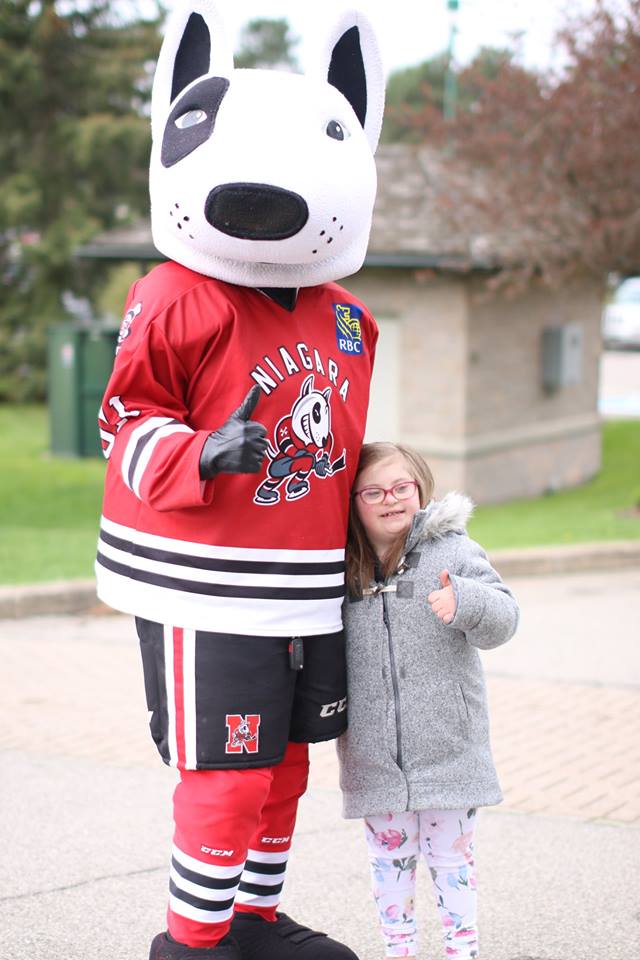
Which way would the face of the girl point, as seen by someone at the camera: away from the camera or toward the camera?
toward the camera

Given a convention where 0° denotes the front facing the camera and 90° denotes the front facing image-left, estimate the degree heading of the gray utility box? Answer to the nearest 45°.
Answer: approximately 315°

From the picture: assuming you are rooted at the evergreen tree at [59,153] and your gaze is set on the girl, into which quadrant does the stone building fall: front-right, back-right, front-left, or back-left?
front-left

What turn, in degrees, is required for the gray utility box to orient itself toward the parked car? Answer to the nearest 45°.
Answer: approximately 135° to its left

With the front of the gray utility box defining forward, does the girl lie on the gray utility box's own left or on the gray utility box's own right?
on the gray utility box's own right

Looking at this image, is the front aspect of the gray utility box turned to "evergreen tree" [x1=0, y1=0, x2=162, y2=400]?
no

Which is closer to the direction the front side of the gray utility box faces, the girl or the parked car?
the girl

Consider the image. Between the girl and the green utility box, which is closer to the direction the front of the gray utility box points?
the girl

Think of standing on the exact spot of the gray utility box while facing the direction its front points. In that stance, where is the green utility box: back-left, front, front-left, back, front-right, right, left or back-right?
back-right

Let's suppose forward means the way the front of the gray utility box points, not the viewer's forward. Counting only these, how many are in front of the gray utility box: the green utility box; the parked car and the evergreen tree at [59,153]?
0
